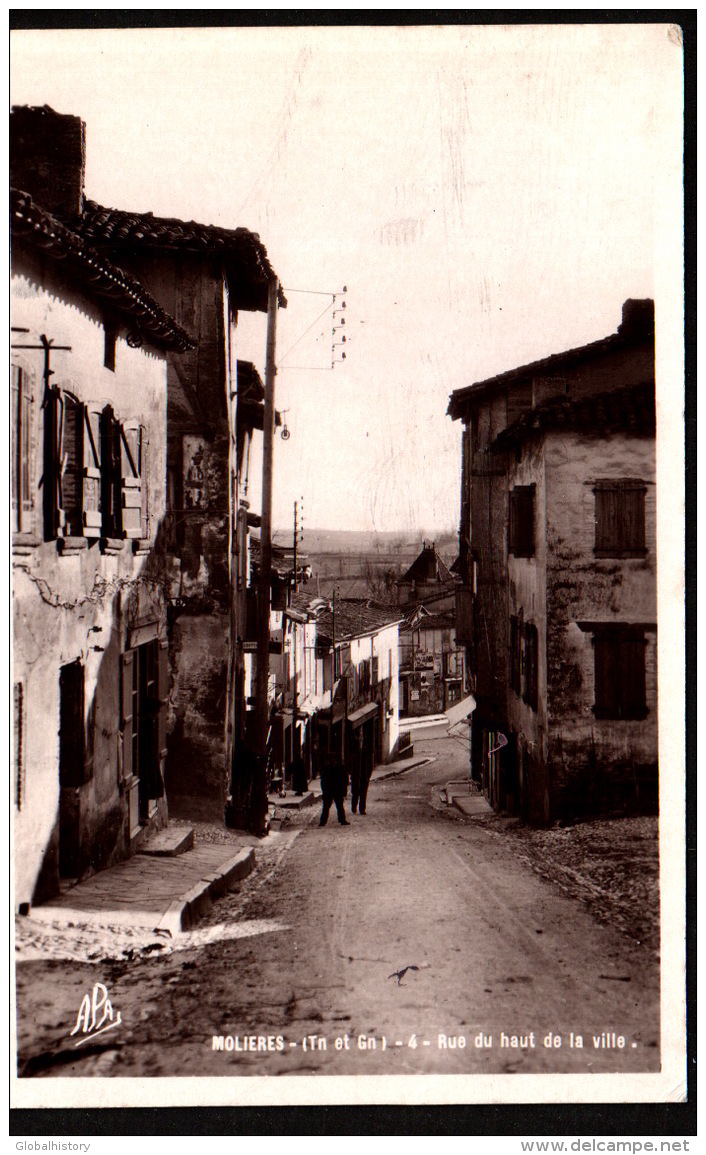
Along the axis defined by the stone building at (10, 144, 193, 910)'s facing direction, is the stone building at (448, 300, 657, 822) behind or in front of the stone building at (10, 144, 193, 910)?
in front

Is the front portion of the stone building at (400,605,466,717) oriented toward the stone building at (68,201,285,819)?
yes

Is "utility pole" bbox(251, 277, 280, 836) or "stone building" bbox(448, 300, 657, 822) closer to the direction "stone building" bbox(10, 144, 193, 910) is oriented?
the stone building

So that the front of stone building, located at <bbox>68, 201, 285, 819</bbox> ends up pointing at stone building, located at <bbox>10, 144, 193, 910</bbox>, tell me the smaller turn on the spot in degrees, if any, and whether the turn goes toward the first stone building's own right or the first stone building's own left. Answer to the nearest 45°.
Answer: approximately 90° to the first stone building's own right

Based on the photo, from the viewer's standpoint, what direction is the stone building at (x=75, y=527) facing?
to the viewer's right

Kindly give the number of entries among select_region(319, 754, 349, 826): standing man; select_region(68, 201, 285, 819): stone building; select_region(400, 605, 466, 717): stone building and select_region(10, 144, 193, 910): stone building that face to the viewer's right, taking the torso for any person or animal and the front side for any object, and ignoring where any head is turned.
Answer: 2

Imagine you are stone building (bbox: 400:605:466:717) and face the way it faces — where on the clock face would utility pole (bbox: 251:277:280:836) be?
The utility pole is roughly at 12 o'clock from the stone building.

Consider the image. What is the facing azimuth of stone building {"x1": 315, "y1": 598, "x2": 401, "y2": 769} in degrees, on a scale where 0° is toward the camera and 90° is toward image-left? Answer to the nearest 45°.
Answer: approximately 315°

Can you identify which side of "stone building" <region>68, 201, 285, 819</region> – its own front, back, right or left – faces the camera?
right

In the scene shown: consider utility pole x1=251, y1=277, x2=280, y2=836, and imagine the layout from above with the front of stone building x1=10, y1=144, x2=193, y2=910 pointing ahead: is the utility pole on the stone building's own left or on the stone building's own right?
on the stone building's own left
